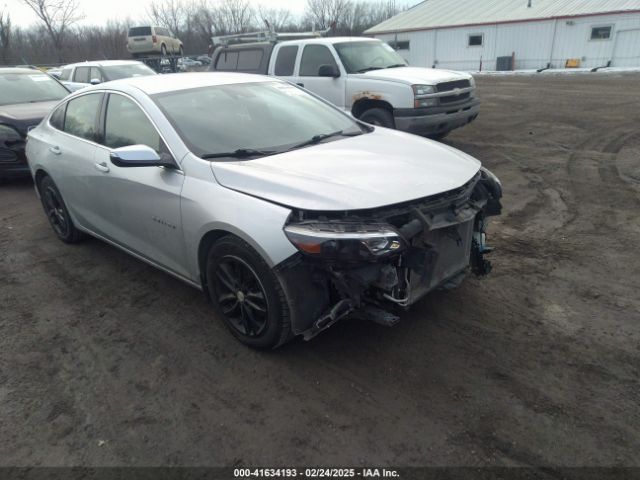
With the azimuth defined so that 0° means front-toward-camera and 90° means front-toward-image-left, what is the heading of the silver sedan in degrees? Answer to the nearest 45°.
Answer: approximately 315°

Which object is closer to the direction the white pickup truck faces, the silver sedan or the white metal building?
the silver sedan

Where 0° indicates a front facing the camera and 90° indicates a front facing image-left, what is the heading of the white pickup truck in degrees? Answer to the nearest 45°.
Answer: approximately 315°

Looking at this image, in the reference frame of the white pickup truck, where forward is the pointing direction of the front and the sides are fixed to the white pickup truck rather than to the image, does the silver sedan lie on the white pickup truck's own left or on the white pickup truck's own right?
on the white pickup truck's own right

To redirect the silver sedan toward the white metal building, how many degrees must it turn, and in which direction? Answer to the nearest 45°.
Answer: approximately 90° to its left

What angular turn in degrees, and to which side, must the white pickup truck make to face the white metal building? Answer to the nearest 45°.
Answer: approximately 90° to its left

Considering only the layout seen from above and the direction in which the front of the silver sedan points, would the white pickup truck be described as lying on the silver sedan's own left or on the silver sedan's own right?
on the silver sedan's own left
